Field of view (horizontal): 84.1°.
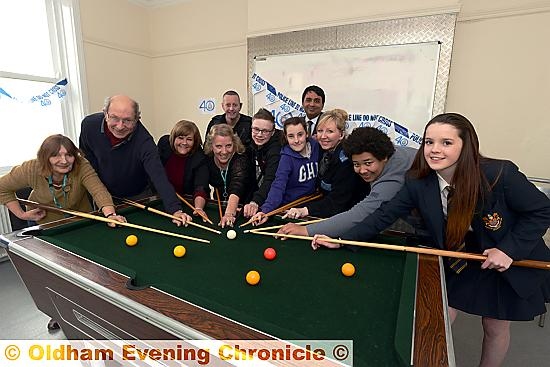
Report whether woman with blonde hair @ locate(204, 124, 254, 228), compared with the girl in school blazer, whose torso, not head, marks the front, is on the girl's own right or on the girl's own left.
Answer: on the girl's own right

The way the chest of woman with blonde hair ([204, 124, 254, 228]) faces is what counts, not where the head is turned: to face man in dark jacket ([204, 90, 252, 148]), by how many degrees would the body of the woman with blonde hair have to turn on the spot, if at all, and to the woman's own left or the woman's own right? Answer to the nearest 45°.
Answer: approximately 180°

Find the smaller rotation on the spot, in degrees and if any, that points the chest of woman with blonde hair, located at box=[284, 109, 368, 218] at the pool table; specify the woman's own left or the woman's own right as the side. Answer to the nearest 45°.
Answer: approximately 45° to the woman's own left

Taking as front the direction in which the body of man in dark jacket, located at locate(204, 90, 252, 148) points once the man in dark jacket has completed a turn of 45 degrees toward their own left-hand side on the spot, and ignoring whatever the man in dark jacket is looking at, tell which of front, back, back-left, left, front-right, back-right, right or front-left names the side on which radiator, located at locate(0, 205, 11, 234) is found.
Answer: back-right

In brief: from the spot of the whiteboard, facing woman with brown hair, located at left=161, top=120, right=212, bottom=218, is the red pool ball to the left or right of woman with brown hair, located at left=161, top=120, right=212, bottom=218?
left

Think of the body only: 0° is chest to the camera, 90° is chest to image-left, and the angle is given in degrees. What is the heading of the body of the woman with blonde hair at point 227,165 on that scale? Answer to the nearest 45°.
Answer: approximately 0°

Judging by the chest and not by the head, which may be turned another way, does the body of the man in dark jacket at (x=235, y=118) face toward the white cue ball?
yes

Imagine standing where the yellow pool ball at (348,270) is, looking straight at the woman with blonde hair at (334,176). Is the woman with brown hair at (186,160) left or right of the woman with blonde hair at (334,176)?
left
